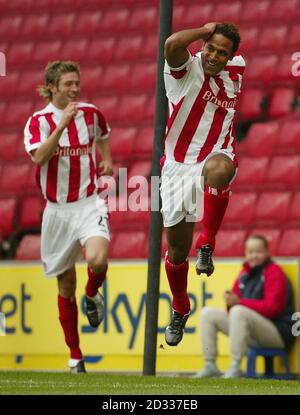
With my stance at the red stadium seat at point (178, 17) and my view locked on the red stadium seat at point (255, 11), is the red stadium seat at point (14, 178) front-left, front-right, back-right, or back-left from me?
back-right

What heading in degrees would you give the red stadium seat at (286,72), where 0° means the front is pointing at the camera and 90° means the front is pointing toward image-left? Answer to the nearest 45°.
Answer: approximately 0°

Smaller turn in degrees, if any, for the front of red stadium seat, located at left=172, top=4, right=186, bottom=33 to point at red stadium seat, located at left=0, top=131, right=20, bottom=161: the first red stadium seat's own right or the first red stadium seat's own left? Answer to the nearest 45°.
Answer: approximately 90° to the first red stadium seat's own right

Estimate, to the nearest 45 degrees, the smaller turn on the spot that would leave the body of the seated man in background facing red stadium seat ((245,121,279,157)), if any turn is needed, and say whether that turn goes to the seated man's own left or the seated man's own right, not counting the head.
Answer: approximately 135° to the seated man's own right
